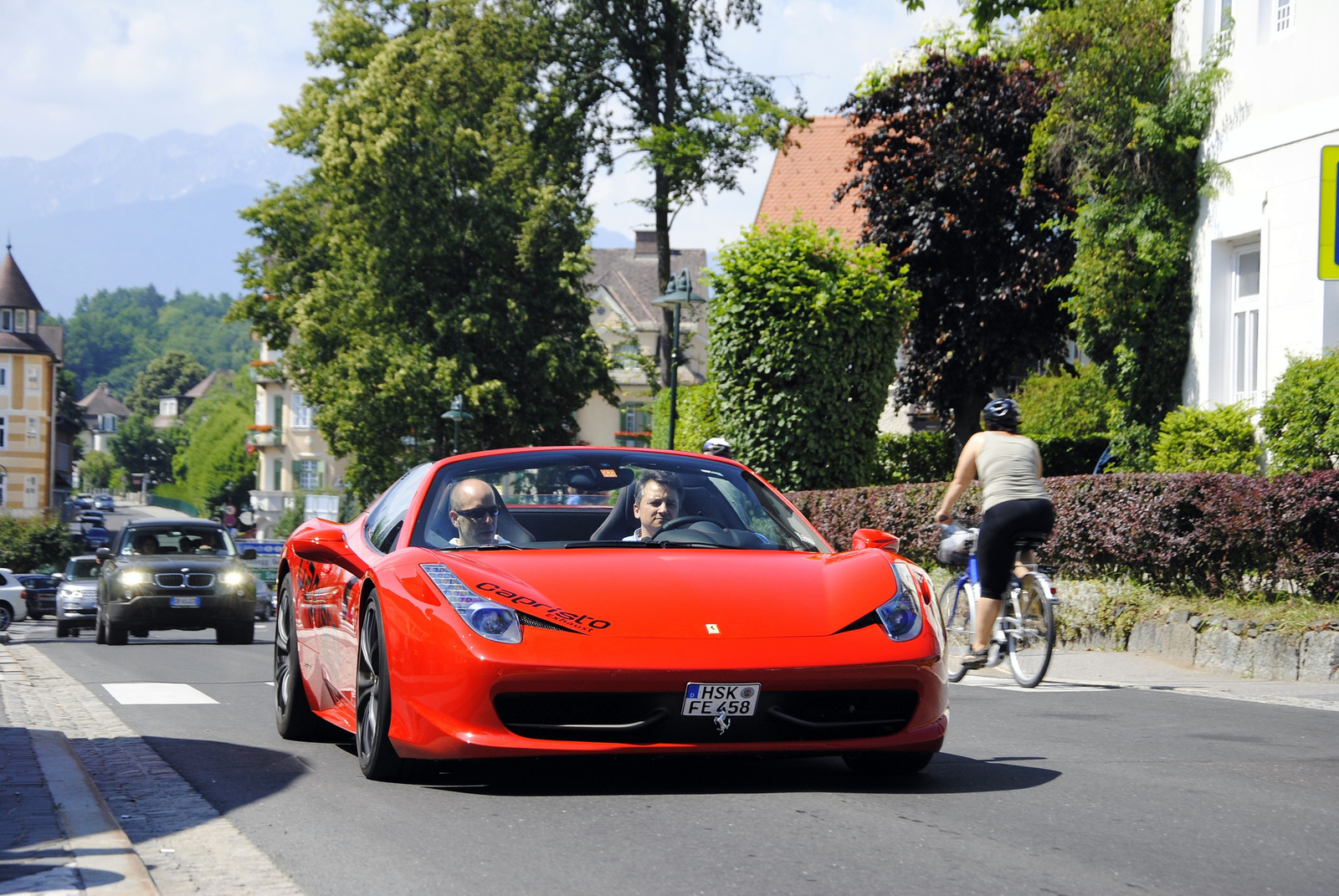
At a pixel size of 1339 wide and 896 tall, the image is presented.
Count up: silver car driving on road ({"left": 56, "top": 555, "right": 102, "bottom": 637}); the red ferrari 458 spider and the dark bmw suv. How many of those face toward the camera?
3

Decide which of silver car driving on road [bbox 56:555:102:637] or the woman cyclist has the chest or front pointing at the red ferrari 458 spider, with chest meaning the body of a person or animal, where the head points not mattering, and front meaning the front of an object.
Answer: the silver car driving on road

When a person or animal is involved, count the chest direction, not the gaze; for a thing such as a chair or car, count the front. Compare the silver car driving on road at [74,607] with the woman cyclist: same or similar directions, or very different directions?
very different directions

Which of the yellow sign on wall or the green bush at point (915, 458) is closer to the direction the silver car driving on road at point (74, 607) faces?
the yellow sign on wall

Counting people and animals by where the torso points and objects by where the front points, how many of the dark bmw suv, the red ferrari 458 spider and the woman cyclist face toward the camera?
2

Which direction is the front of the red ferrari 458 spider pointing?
toward the camera

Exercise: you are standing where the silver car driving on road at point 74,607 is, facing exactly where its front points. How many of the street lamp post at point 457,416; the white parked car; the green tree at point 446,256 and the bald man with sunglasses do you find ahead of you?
1

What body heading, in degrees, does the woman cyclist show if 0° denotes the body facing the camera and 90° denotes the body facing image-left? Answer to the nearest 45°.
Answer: approximately 135°

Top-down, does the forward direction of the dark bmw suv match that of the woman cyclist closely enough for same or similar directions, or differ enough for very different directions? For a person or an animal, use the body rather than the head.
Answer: very different directions

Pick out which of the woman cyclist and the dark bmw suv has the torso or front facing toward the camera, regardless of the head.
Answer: the dark bmw suv

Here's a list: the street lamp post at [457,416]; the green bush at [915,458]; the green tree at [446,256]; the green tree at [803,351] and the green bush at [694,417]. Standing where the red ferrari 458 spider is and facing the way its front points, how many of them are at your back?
5

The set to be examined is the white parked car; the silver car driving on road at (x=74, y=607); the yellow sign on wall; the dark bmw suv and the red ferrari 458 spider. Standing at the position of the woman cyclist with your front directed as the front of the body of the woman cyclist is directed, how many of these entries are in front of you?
3

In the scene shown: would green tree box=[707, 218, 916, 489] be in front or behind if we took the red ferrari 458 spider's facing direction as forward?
behind

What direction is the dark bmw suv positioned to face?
toward the camera
